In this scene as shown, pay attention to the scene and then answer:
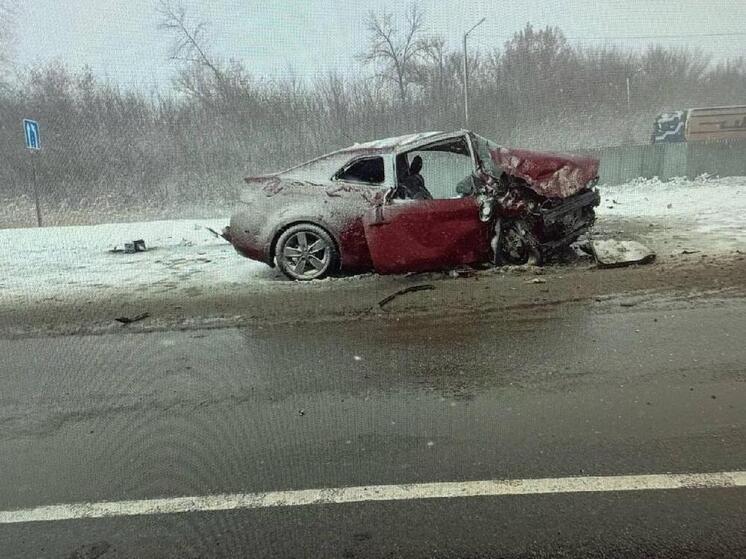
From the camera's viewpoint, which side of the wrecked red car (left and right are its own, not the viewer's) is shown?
right

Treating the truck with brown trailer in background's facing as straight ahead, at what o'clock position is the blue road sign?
The blue road sign is roughly at 10 o'clock from the truck with brown trailer in background.

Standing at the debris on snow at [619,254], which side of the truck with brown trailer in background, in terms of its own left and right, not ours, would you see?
left

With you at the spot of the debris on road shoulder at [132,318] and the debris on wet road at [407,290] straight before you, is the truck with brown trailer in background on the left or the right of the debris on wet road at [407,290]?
left

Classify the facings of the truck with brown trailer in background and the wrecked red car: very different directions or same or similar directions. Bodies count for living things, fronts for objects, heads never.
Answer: very different directions

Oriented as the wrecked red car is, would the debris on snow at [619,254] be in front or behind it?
in front

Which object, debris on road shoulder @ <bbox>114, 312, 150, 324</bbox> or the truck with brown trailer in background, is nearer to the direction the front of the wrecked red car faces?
the truck with brown trailer in background

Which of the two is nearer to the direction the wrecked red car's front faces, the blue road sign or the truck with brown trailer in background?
the truck with brown trailer in background

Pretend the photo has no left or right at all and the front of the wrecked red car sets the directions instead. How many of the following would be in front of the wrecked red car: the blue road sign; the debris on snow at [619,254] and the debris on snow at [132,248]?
1

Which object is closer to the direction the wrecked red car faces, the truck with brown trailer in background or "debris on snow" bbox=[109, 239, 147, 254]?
the truck with brown trailer in background

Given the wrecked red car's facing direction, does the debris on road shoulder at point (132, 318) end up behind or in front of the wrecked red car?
behind

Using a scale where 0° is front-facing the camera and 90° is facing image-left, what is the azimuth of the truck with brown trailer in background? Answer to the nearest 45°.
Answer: approximately 90°
